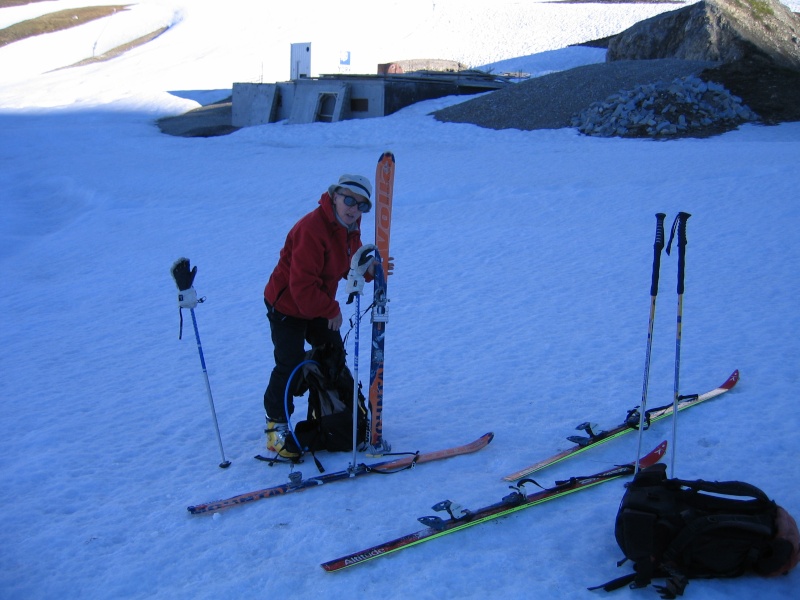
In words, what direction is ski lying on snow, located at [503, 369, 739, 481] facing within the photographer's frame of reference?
facing away from the viewer and to the right of the viewer

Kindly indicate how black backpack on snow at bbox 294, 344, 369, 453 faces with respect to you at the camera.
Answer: facing the viewer

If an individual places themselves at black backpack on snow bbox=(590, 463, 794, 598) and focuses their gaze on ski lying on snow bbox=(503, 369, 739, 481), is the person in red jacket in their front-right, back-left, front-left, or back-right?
front-left

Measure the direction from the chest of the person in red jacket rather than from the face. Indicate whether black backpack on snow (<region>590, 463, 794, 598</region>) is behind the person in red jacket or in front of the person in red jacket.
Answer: in front

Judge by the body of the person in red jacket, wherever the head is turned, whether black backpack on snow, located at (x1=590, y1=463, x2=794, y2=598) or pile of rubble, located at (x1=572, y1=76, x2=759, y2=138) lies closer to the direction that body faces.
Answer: the black backpack on snow

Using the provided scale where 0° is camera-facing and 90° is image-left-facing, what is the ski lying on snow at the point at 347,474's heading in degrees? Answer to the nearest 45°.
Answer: approximately 225°

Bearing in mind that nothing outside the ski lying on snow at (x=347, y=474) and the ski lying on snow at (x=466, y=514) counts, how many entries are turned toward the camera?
0

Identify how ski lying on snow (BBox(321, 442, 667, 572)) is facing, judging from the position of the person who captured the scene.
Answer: facing away from the viewer and to the right of the viewer

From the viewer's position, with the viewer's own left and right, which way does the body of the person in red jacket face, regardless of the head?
facing the viewer and to the right of the viewer

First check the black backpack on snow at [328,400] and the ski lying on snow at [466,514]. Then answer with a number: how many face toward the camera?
1

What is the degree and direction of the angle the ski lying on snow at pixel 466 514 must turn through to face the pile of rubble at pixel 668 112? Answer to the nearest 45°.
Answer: approximately 45° to its left

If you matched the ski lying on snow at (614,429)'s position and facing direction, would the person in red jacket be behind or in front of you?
behind

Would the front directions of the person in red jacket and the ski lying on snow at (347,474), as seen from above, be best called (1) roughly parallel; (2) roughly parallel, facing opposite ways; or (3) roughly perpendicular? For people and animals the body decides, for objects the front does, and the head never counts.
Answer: roughly perpendicular

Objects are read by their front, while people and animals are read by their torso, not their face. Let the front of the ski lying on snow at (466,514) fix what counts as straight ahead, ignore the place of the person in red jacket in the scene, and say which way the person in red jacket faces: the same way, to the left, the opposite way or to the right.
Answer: to the right

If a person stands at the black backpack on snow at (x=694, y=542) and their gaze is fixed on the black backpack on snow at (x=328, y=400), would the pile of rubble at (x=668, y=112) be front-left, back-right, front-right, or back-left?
front-right

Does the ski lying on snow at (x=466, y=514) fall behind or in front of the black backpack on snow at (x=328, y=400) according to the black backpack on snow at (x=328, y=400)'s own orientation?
in front

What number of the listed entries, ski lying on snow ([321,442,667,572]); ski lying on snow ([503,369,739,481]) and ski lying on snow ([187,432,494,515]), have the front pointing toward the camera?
0
